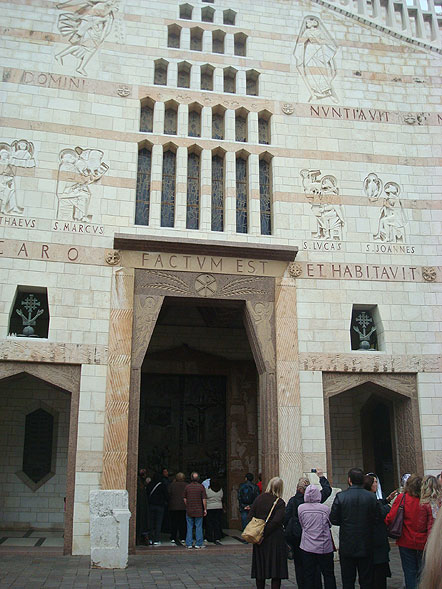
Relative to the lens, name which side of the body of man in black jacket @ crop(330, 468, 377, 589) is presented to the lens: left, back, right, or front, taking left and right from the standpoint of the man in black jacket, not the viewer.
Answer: back

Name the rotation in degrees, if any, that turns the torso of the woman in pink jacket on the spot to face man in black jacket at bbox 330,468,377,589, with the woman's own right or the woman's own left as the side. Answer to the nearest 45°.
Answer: approximately 135° to the woman's own right

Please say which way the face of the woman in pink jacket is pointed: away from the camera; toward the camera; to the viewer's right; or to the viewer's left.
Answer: away from the camera

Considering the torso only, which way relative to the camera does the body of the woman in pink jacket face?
away from the camera

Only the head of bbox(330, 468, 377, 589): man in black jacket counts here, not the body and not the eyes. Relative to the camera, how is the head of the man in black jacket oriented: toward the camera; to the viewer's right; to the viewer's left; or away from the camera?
away from the camera

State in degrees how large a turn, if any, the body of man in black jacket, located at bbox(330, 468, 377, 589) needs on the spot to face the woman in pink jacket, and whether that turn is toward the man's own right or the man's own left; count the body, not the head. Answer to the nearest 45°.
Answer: approximately 45° to the man's own left

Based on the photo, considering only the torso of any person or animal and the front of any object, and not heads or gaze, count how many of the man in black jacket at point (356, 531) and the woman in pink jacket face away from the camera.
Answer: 2
